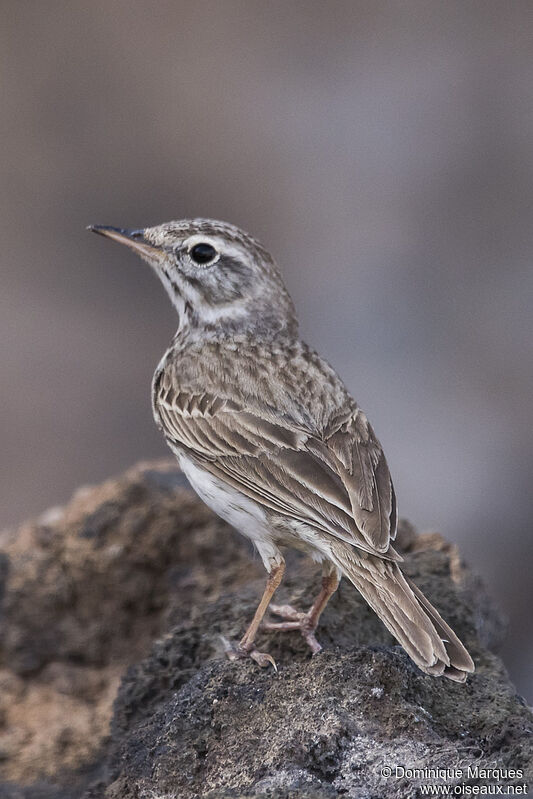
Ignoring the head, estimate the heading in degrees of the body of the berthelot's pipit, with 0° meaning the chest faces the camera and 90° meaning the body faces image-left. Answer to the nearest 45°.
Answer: approximately 135°
